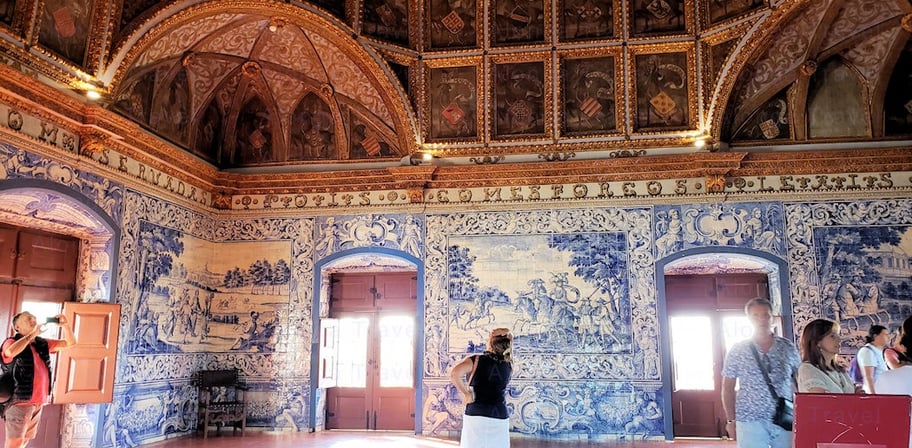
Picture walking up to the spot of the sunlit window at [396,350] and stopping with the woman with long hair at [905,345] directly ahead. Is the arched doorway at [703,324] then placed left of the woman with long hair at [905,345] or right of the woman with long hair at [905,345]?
left

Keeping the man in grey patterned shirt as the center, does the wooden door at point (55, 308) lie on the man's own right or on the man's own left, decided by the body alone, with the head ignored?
on the man's own right

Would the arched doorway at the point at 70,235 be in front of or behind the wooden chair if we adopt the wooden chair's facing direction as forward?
in front

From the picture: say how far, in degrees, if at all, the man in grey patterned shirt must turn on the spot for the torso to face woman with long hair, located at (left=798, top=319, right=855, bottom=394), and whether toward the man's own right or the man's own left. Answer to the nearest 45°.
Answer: approximately 45° to the man's own left

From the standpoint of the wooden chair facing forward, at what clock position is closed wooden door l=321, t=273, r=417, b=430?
The closed wooden door is roughly at 9 o'clock from the wooden chair.

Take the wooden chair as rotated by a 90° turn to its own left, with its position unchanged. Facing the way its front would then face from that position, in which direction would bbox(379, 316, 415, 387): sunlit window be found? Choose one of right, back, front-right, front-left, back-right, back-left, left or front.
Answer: front

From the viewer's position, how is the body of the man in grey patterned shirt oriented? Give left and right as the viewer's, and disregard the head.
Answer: facing the viewer

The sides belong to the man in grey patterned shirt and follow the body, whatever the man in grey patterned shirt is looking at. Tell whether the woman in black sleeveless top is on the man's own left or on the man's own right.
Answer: on the man's own right

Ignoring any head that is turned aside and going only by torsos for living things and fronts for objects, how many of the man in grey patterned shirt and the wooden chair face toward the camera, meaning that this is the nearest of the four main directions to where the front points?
2

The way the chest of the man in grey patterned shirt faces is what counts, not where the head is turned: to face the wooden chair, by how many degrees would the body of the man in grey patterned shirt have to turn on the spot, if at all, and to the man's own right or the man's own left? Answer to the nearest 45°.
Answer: approximately 135° to the man's own right

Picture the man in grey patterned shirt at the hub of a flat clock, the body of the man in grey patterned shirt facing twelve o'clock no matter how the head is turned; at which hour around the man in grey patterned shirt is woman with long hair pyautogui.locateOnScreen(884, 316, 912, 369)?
The woman with long hair is roughly at 8 o'clock from the man in grey patterned shirt.

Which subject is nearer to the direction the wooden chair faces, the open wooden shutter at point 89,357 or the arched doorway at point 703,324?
the open wooden shutter

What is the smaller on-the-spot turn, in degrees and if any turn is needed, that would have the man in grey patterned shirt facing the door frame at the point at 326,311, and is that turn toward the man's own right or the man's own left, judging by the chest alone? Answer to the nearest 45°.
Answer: approximately 135° to the man's own right

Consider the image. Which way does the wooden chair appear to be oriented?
toward the camera

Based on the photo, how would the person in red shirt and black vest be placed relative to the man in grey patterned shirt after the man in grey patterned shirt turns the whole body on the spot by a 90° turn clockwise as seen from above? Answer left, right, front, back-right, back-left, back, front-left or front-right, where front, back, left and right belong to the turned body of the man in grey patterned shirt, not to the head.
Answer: front

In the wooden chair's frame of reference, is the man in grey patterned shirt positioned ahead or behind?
ahead

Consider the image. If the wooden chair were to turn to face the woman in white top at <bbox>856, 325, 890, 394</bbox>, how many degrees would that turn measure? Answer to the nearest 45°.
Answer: approximately 45° to its left

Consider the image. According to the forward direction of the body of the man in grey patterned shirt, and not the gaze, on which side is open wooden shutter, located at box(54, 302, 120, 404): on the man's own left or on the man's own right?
on the man's own right
